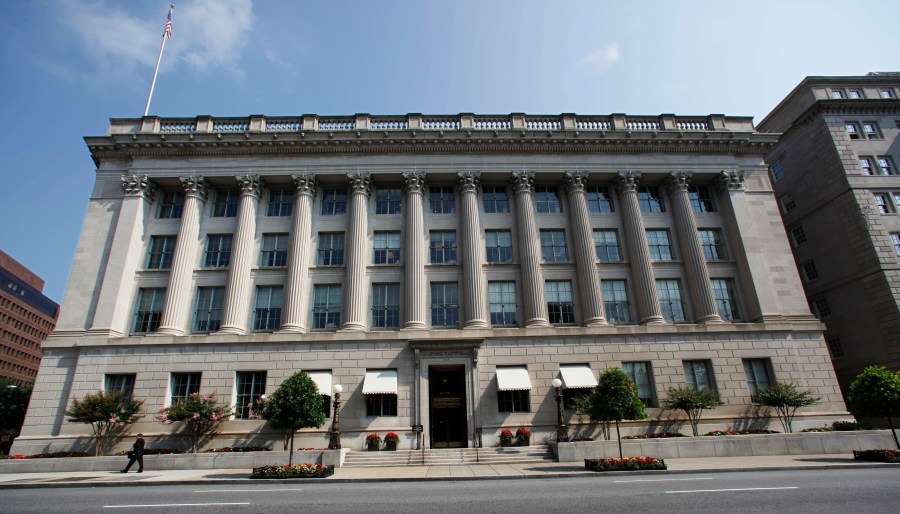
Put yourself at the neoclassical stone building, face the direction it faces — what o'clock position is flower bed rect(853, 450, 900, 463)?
The flower bed is roughly at 10 o'clock from the neoclassical stone building.

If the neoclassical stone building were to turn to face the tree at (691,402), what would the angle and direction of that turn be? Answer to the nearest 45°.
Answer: approximately 90° to its left

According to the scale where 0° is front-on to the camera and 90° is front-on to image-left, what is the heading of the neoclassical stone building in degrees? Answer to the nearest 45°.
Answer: approximately 0°

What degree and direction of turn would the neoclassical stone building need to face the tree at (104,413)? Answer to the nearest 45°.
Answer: approximately 90° to its right

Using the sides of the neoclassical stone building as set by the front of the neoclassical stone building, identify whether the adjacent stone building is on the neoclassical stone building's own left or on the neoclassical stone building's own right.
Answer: on the neoclassical stone building's own left

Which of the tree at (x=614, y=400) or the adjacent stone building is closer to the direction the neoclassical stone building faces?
the tree

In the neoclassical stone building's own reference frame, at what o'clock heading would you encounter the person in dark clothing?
The person in dark clothing is roughly at 2 o'clock from the neoclassical stone building.
